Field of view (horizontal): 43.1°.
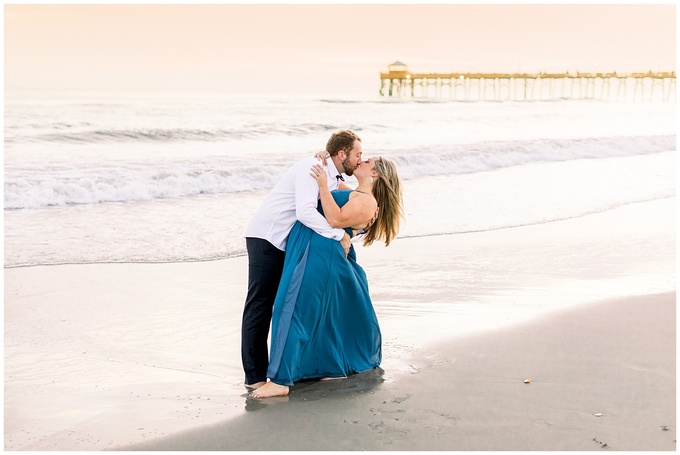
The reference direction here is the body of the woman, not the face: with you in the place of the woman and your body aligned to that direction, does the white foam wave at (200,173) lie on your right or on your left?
on your right

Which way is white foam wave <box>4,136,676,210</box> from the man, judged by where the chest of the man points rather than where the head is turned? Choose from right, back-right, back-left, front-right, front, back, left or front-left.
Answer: left

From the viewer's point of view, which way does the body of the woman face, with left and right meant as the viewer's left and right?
facing to the left of the viewer

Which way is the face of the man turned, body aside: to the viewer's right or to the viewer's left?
to the viewer's right

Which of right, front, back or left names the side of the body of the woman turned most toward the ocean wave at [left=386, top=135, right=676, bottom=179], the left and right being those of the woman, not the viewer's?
right

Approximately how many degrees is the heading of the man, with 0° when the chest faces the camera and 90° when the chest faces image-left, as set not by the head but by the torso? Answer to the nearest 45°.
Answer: approximately 270°

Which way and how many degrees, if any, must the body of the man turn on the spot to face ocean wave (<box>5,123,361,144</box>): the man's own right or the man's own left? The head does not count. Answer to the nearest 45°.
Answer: approximately 90° to the man's own left

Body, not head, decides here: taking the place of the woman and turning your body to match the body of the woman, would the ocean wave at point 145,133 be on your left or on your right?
on your right

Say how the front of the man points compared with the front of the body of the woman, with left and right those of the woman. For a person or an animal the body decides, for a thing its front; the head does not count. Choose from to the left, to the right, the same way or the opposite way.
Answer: the opposite way
